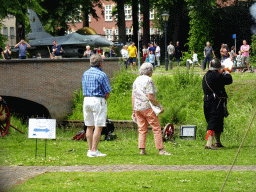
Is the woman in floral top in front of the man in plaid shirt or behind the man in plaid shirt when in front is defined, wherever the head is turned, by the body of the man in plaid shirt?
in front

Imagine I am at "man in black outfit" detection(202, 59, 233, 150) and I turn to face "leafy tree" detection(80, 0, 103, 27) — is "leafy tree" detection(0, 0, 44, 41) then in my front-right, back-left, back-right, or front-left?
front-left

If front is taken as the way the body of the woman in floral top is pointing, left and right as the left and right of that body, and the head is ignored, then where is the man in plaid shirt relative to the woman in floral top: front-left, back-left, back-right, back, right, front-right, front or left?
back-left

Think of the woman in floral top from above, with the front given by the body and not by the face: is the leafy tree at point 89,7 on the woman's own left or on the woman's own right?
on the woman's own left

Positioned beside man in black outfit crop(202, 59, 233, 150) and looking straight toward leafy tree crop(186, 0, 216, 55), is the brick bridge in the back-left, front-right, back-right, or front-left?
front-left

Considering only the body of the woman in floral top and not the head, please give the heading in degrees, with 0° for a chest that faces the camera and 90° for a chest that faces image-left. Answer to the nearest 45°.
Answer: approximately 225°

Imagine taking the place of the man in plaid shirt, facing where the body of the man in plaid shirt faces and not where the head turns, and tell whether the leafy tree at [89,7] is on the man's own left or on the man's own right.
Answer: on the man's own left

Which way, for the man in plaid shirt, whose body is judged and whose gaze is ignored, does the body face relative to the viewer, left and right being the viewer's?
facing away from the viewer and to the right of the viewer

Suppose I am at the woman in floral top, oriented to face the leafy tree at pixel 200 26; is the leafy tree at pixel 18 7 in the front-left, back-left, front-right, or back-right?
front-left
